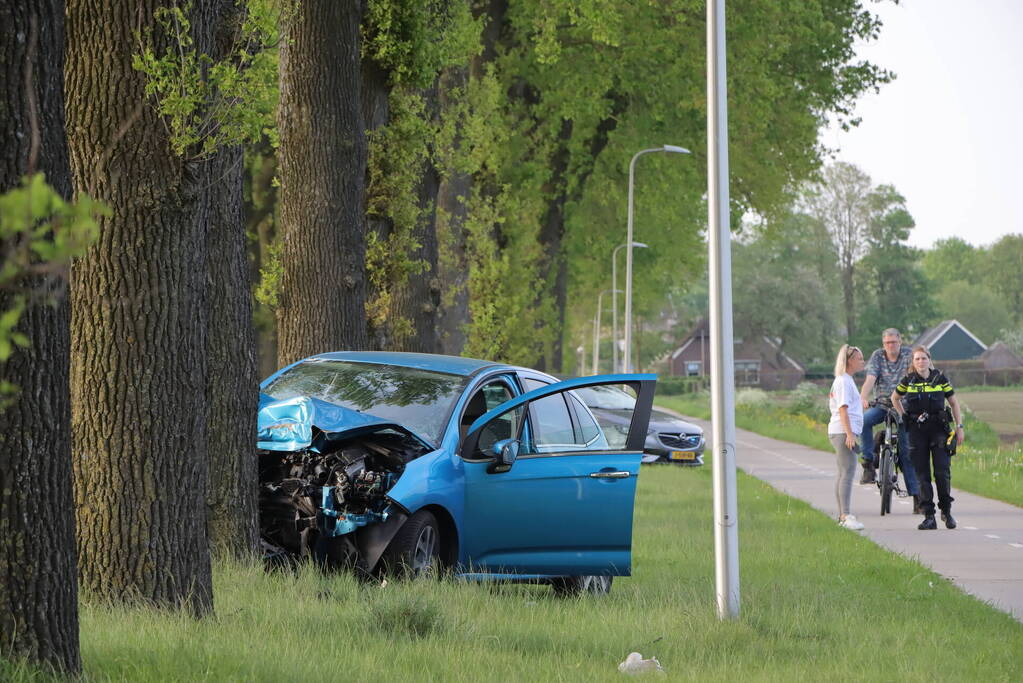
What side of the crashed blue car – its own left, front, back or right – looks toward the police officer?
back

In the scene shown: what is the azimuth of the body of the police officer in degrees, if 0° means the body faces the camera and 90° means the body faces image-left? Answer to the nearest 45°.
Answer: approximately 0°

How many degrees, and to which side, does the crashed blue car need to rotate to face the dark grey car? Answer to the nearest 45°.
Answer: approximately 135° to its right

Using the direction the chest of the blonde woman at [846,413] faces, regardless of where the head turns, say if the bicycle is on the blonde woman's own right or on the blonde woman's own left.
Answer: on the blonde woman's own left

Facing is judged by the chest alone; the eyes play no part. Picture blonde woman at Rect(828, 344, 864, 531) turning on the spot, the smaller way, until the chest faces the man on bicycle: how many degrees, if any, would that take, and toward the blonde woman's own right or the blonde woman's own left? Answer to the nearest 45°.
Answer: approximately 90° to the blonde woman's own left

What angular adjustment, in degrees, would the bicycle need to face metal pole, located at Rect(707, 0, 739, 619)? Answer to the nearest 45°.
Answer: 0° — it already faces it

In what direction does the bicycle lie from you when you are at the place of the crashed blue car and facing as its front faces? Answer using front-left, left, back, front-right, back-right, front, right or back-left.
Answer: back

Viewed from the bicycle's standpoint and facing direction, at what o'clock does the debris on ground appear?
The debris on ground is roughly at 12 o'clock from the bicycle.

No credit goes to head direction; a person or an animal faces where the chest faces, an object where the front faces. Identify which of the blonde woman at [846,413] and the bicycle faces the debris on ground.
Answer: the bicycle

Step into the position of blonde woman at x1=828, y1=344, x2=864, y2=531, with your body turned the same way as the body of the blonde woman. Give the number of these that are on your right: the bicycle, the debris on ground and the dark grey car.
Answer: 1

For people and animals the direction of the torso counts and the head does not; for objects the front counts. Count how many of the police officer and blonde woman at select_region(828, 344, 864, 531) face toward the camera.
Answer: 1

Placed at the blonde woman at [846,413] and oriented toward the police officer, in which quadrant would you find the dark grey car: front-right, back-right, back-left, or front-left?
back-left

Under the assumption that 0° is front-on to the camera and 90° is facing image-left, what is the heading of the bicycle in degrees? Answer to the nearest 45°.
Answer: approximately 0°

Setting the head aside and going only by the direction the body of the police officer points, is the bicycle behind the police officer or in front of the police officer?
behind
